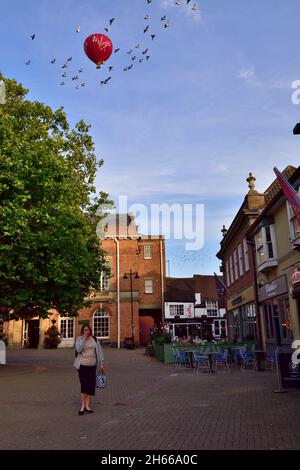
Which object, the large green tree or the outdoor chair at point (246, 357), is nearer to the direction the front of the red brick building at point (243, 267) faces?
the large green tree

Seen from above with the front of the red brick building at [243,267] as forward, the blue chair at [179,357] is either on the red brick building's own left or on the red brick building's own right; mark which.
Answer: on the red brick building's own left

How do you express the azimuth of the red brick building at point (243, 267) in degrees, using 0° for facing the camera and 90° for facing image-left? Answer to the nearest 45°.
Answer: approximately 90°

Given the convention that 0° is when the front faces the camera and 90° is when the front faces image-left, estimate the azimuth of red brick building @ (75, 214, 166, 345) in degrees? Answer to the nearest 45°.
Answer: approximately 45°
